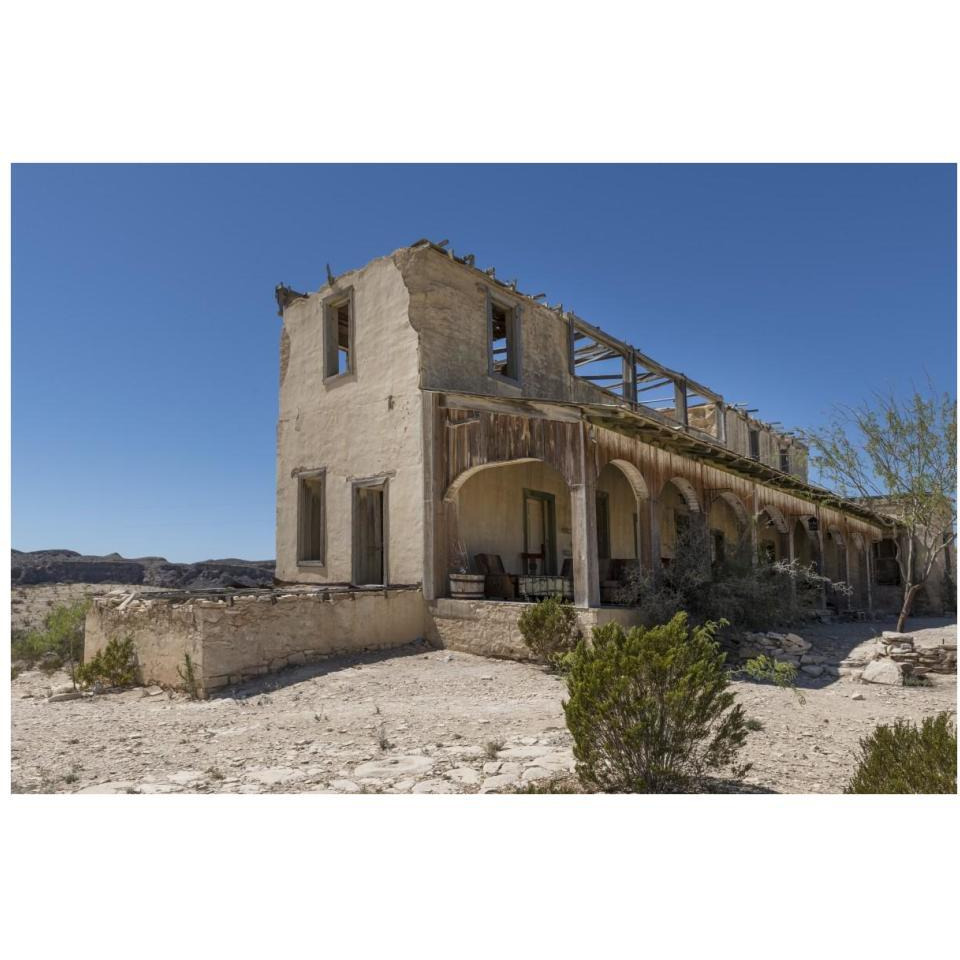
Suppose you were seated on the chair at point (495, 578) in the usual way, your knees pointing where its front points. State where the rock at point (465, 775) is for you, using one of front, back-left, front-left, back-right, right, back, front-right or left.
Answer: front-right

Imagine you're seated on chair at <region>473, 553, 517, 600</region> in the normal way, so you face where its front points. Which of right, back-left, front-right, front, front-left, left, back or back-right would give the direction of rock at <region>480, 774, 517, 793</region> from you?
front-right

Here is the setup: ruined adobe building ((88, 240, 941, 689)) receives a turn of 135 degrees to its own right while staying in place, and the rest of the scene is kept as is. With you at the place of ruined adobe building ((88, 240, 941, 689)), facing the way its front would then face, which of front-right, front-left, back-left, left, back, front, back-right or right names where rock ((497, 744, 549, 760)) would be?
left

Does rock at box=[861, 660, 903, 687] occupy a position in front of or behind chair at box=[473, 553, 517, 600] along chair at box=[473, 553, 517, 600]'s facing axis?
in front

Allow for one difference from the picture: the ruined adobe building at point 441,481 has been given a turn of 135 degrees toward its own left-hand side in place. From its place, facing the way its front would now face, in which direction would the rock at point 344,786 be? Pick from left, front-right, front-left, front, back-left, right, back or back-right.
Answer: back

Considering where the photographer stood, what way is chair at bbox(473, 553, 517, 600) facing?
facing the viewer and to the right of the viewer

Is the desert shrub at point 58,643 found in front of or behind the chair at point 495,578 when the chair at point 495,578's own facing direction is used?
behind

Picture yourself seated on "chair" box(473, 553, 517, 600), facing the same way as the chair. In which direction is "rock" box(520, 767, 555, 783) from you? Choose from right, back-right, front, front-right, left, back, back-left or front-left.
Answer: front-right

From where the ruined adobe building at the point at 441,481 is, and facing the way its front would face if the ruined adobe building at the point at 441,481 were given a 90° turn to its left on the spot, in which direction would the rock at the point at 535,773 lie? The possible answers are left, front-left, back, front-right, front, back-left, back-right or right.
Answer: back-right
